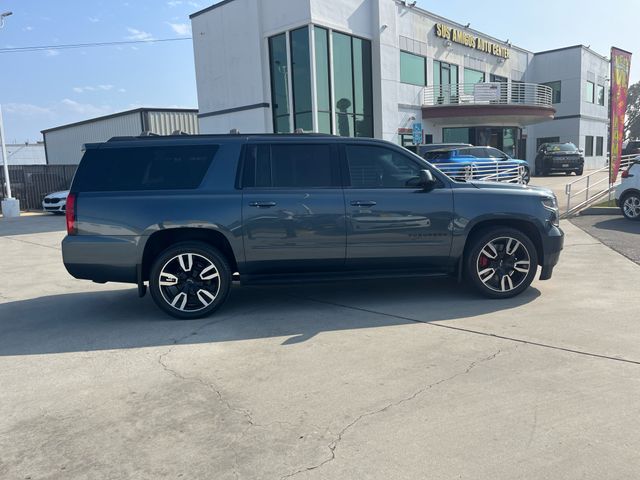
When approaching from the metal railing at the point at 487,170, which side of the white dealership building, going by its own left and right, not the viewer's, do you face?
front

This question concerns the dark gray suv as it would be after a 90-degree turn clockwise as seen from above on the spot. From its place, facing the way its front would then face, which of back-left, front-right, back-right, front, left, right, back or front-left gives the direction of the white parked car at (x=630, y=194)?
back-left

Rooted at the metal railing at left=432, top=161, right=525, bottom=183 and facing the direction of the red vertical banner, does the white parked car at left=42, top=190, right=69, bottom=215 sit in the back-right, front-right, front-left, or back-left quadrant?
back-right

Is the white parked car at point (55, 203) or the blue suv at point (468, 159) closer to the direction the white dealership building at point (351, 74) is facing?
the blue suv

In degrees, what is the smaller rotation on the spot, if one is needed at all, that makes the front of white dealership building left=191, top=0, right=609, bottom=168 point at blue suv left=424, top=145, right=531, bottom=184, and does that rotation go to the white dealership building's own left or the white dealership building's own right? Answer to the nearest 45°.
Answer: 0° — it already faces it

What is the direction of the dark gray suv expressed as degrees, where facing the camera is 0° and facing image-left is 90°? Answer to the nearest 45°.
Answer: approximately 270°

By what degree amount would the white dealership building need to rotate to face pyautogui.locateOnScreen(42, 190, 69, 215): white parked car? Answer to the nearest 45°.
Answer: approximately 90° to its right

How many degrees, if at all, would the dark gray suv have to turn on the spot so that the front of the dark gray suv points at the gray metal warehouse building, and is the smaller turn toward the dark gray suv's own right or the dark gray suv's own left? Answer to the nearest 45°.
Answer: approximately 135° to the dark gray suv's own left

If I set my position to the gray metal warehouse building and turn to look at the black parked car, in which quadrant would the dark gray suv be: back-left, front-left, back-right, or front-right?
front-right
